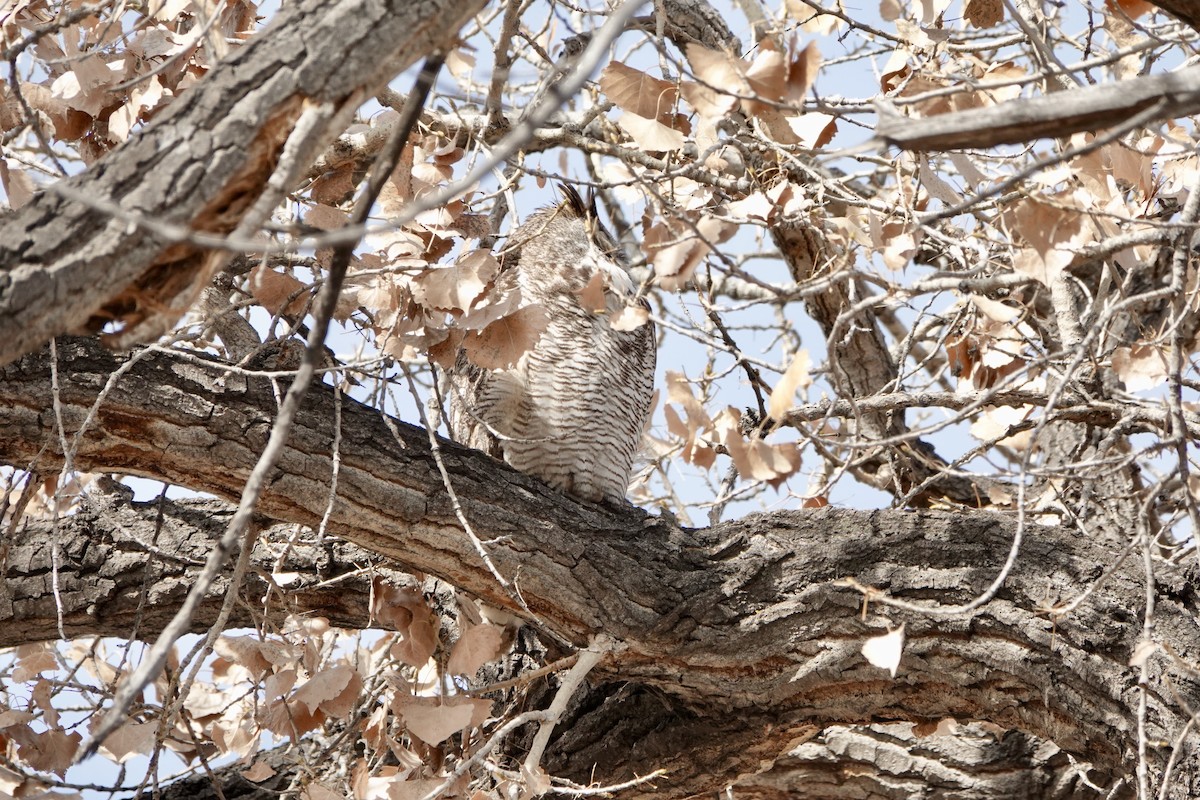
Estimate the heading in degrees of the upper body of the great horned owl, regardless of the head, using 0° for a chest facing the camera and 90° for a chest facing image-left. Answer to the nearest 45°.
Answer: approximately 315°

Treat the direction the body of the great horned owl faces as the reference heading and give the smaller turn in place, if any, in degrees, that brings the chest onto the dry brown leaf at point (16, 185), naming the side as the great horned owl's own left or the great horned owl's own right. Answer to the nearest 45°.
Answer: approximately 90° to the great horned owl's own right

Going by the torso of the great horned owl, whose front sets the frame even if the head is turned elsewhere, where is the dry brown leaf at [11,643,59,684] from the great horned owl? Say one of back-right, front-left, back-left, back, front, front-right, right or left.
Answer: back-right

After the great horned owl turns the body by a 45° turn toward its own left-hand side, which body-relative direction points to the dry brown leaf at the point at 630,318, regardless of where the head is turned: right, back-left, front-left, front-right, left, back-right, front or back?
right
